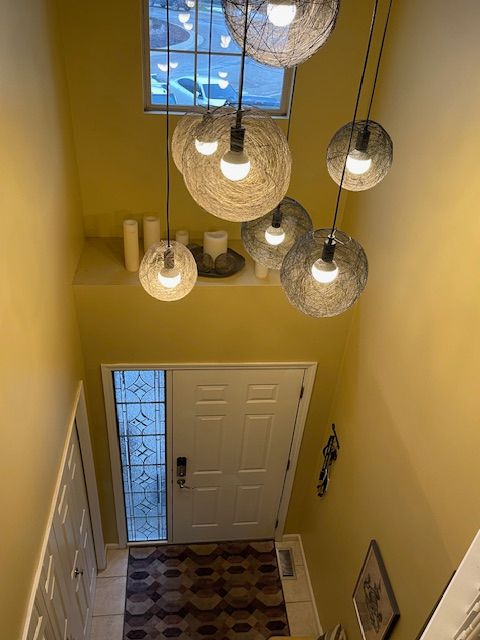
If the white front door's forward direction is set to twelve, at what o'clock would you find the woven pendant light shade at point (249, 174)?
The woven pendant light shade is roughly at 12 o'clock from the white front door.

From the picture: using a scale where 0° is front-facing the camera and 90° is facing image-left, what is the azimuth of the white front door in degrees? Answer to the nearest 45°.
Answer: approximately 0°
